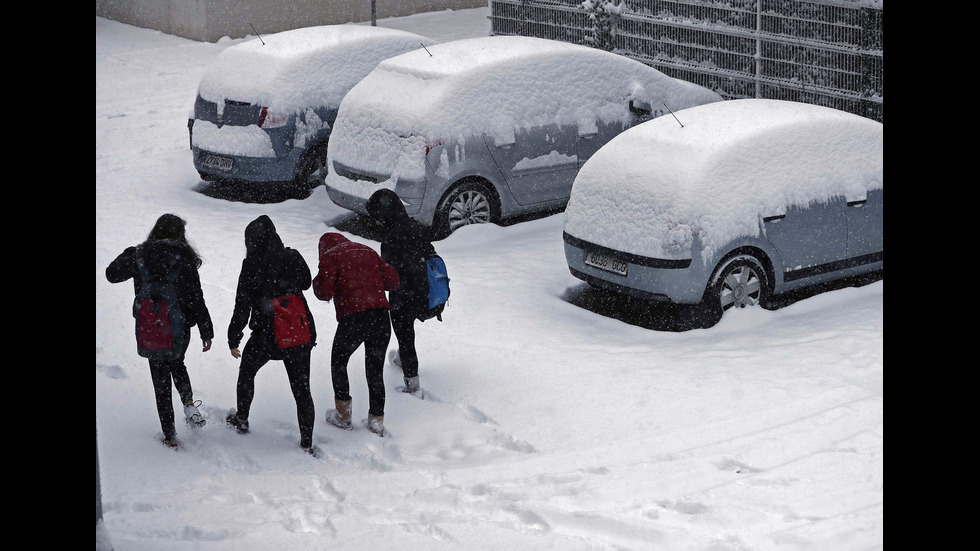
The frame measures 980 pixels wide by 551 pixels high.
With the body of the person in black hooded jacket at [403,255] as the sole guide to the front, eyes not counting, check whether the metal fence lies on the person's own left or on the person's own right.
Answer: on the person's own right

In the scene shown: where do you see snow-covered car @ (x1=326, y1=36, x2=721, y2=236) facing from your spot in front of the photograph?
facing away from the viewer and to the right of the viewer

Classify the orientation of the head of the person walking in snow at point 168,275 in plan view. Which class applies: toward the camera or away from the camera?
away from the camera

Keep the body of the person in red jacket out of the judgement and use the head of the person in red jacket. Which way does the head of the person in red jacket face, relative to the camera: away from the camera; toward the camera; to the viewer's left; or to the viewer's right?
away from the camera

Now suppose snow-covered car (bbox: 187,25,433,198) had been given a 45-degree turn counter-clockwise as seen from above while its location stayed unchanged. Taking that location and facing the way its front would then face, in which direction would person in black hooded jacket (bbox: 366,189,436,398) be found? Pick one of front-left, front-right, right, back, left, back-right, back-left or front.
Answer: back

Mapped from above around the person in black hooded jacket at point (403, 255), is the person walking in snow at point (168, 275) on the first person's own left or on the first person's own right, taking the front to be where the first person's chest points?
on the first person's own left

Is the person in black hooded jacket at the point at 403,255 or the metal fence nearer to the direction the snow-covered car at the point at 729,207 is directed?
the metal fence

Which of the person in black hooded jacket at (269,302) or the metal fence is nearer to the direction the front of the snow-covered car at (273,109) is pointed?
the metal fence

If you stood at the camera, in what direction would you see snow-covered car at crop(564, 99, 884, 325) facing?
facing away from the viewer and to the right of the viewer

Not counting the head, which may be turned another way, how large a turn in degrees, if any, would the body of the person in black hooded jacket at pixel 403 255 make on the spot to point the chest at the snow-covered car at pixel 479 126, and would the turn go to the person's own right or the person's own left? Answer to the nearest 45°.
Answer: approximately 45° to the person's own right

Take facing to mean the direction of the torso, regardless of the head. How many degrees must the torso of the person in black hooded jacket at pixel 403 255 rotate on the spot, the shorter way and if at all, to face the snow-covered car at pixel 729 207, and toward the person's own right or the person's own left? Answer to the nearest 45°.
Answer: approximately 90° to the person's own right

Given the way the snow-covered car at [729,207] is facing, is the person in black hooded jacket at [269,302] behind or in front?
behind

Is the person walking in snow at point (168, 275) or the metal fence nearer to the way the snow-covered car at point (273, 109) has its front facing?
the metal fence

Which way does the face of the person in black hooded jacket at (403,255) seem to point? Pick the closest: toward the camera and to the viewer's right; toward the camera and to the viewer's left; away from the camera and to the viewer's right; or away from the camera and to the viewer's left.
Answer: away from the camera and to the viewer's left

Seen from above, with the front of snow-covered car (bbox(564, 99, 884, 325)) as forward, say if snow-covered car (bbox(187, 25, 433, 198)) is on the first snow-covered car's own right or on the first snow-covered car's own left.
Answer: on the first snow-covered car's own left

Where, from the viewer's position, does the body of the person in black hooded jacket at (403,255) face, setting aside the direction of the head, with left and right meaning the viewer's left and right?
facing away from the viewer and to the left of the viewer

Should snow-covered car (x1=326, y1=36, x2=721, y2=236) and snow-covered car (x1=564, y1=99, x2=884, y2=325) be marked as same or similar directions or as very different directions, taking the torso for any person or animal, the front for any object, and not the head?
same or similar directions

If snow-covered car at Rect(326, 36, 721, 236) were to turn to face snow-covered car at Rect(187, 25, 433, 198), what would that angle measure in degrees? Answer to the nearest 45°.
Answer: approximately 90° to its left

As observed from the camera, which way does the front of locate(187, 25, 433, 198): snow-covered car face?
facing away from the viewer and to the right of the viewer

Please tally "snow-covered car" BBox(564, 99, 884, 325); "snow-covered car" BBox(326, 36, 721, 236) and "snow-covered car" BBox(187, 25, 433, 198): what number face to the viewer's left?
0
